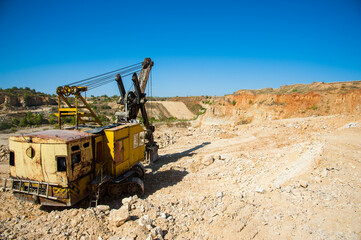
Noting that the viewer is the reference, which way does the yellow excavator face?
facing away from the viewer and to the right of the viewer
